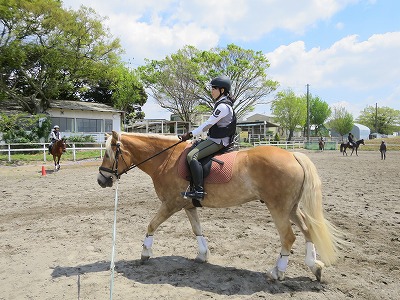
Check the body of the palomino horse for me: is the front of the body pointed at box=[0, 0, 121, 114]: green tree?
no

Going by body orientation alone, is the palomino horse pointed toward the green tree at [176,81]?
no

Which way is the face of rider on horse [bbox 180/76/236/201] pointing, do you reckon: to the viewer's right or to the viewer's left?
to the viewer's left

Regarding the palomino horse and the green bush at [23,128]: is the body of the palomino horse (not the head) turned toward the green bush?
no

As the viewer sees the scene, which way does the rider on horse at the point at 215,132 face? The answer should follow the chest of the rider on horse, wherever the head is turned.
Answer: to the viewer's left

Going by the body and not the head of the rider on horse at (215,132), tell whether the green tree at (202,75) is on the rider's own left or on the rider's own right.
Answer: on the rider's own right

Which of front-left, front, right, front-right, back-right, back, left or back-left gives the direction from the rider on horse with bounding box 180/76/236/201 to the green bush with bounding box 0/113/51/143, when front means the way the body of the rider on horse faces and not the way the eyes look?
front-right

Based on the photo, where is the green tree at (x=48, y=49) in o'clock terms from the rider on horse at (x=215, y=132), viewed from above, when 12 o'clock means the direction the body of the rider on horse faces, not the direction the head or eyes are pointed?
The green tree is roughly at 2 o'clock from the rider on horse.

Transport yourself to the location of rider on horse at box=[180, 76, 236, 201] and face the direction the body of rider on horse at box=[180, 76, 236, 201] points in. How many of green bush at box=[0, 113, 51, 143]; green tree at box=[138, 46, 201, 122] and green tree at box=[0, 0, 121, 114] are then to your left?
0

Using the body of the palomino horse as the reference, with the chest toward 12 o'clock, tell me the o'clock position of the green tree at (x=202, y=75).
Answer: The green tree is roughly at 3 o'clock from the palomino horse.

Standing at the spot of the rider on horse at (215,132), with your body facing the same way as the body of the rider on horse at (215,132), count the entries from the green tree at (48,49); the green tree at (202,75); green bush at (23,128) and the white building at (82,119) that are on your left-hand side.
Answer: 0

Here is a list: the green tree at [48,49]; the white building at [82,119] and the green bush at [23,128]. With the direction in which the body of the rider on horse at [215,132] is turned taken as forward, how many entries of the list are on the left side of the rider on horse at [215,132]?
0

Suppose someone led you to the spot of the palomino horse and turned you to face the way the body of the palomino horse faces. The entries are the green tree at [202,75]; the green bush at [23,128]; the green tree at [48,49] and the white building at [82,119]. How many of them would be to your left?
0

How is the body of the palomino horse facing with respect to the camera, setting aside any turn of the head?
to the viewer's left
